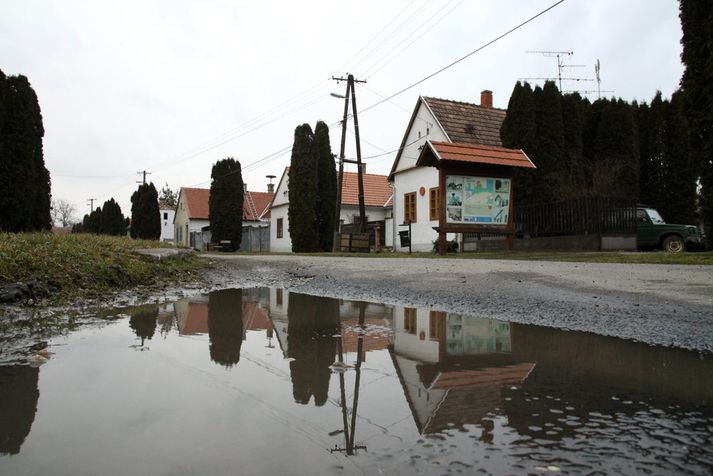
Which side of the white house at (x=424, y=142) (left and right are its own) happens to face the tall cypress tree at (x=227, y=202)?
right

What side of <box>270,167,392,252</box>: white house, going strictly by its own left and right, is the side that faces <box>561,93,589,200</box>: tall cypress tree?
left

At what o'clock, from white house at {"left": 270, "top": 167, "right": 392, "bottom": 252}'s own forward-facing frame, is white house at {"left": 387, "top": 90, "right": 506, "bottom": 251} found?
white house at {"left": 387, "top": 90, "right": 506, "bottom": 251} is roughly at 10 o'clock from white house at {"left": 270, "top": 167, "right": 392, "bottom": 252}.

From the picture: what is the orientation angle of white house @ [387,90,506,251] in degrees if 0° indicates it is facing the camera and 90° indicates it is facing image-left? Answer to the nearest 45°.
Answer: approximately 45°

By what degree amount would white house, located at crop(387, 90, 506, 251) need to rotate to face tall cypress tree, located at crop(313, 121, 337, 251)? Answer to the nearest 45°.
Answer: approximately 90° to its right

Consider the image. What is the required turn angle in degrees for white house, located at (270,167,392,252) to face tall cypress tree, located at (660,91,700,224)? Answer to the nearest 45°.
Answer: approximately 90° to its left
